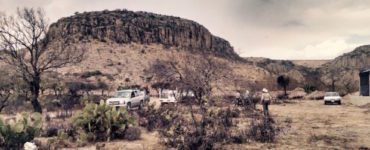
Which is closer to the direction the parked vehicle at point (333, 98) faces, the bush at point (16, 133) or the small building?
the bush

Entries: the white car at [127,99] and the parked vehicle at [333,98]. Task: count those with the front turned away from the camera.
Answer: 0

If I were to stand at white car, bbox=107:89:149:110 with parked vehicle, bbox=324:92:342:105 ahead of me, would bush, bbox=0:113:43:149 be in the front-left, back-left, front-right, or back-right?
back-right

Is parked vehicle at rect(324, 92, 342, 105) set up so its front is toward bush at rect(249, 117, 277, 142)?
yes

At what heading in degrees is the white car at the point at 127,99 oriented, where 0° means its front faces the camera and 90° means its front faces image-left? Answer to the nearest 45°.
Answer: approximately 45°

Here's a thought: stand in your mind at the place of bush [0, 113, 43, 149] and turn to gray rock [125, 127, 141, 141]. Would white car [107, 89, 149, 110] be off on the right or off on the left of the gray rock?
left

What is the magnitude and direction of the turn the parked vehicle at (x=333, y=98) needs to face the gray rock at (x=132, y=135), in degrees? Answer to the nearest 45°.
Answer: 0° — it already faces it

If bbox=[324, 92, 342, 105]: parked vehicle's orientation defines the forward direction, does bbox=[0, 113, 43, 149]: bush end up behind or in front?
in front

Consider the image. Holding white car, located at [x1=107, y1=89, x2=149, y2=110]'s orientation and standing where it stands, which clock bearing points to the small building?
The small building is roughly at 7 o'clock from the white car.

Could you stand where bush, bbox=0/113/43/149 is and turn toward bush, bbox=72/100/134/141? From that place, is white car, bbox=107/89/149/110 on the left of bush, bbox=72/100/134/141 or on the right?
left

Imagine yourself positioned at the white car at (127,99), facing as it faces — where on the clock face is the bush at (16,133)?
The bush is roughly at 11 o'clock from the white car.
